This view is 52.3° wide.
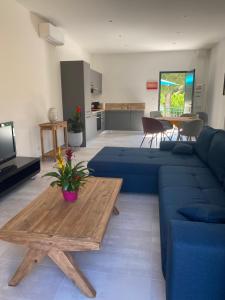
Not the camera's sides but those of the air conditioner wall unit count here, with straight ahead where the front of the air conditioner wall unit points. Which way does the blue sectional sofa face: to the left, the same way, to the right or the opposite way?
the opposite way

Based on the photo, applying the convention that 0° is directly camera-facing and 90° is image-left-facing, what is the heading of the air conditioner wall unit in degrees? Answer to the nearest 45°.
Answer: approximately 315°

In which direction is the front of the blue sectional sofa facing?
to the viewer's left

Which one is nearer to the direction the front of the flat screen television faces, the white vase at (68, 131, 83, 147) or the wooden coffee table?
the wooden coffee table

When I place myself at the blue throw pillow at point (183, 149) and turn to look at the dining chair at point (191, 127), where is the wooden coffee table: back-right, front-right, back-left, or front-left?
back-left

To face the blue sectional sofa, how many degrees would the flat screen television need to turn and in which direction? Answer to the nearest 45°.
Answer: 0° — it already faces it

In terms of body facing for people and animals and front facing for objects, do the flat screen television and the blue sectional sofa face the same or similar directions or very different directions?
very different directions

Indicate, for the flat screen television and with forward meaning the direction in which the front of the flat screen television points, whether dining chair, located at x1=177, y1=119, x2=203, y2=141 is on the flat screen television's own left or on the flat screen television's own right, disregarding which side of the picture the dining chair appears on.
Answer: on the flat screen television's own left

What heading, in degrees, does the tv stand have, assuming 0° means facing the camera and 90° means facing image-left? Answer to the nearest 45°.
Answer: approximately 315°

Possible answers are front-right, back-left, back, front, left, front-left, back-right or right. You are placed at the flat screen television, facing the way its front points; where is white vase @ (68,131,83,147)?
left

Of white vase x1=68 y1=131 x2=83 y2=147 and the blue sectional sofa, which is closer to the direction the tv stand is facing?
the blue sectional sofa

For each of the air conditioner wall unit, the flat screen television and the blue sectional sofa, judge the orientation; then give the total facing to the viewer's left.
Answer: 1

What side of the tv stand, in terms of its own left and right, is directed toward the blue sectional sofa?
front
